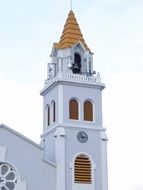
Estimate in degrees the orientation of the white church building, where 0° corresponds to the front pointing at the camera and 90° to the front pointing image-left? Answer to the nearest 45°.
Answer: approximately 0°
